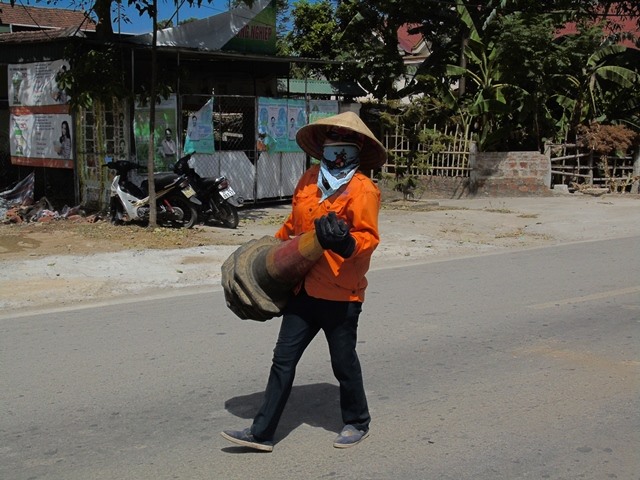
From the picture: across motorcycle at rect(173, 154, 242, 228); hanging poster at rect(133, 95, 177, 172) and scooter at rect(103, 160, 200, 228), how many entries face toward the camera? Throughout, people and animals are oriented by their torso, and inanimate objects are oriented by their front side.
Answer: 1

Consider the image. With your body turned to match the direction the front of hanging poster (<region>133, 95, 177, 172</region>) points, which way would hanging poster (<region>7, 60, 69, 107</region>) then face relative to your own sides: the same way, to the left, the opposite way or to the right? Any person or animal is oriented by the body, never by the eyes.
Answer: the same way

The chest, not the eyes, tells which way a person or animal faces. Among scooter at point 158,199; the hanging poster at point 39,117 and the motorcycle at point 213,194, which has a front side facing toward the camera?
the hanging poster

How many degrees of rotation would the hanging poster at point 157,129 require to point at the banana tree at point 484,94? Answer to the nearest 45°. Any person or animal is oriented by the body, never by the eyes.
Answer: approximately 135° to its left

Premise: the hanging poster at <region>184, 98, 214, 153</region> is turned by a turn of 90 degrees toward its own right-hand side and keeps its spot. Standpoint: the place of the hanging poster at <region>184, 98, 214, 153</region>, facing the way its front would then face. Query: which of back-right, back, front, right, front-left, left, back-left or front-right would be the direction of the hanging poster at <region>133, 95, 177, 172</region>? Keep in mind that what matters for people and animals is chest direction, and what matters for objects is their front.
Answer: front-left

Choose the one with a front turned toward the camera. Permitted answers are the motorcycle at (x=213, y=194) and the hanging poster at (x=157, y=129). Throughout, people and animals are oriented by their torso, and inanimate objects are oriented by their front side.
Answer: the hanging poster

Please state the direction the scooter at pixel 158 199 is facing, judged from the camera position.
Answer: facing away from the viewer and to the left of the viewer

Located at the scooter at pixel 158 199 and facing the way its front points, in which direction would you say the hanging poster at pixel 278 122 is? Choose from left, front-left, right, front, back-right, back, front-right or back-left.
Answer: right

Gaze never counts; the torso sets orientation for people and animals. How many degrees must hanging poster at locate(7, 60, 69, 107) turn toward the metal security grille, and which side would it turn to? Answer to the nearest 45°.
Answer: approximately 90° to its left

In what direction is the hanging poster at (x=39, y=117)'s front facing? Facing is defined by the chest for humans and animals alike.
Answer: toward the camera

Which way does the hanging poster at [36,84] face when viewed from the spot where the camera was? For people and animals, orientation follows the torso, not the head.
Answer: facing the viewer

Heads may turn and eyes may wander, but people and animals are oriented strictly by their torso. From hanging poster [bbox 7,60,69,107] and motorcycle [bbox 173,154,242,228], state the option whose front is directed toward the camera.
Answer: the hanging poster

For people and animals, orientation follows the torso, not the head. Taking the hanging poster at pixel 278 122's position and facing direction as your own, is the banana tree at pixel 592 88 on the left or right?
on its left

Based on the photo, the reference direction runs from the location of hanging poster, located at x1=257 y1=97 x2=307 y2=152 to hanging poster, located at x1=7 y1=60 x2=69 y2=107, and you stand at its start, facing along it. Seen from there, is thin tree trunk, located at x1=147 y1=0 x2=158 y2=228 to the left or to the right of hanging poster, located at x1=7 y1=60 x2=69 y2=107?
left

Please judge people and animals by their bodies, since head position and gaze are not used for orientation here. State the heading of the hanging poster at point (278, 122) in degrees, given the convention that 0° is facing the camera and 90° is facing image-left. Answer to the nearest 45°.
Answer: approximately 0°

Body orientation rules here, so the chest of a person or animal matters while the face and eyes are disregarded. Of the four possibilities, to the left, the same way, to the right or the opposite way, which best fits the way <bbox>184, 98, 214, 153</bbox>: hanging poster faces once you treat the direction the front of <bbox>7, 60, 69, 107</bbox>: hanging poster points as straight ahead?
the same way

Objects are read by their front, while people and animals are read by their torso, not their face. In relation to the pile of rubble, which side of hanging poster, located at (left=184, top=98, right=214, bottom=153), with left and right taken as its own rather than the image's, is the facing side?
right

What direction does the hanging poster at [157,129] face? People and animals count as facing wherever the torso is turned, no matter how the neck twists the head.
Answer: toward the camera
